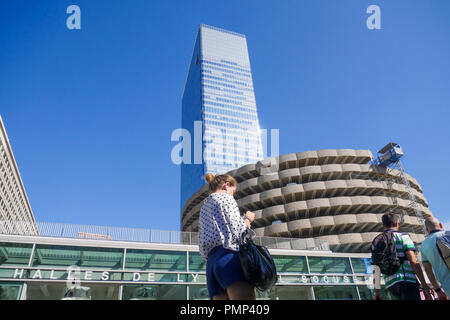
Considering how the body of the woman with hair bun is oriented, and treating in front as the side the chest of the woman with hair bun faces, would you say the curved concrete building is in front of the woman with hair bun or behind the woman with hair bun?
in front

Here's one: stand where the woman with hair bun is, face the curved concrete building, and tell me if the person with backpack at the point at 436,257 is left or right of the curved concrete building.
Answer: right

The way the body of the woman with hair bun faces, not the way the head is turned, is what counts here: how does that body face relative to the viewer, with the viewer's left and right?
facing away from the viewer and to the right of the viewer

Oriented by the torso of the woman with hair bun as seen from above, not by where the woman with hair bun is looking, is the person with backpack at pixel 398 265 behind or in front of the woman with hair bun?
in front
